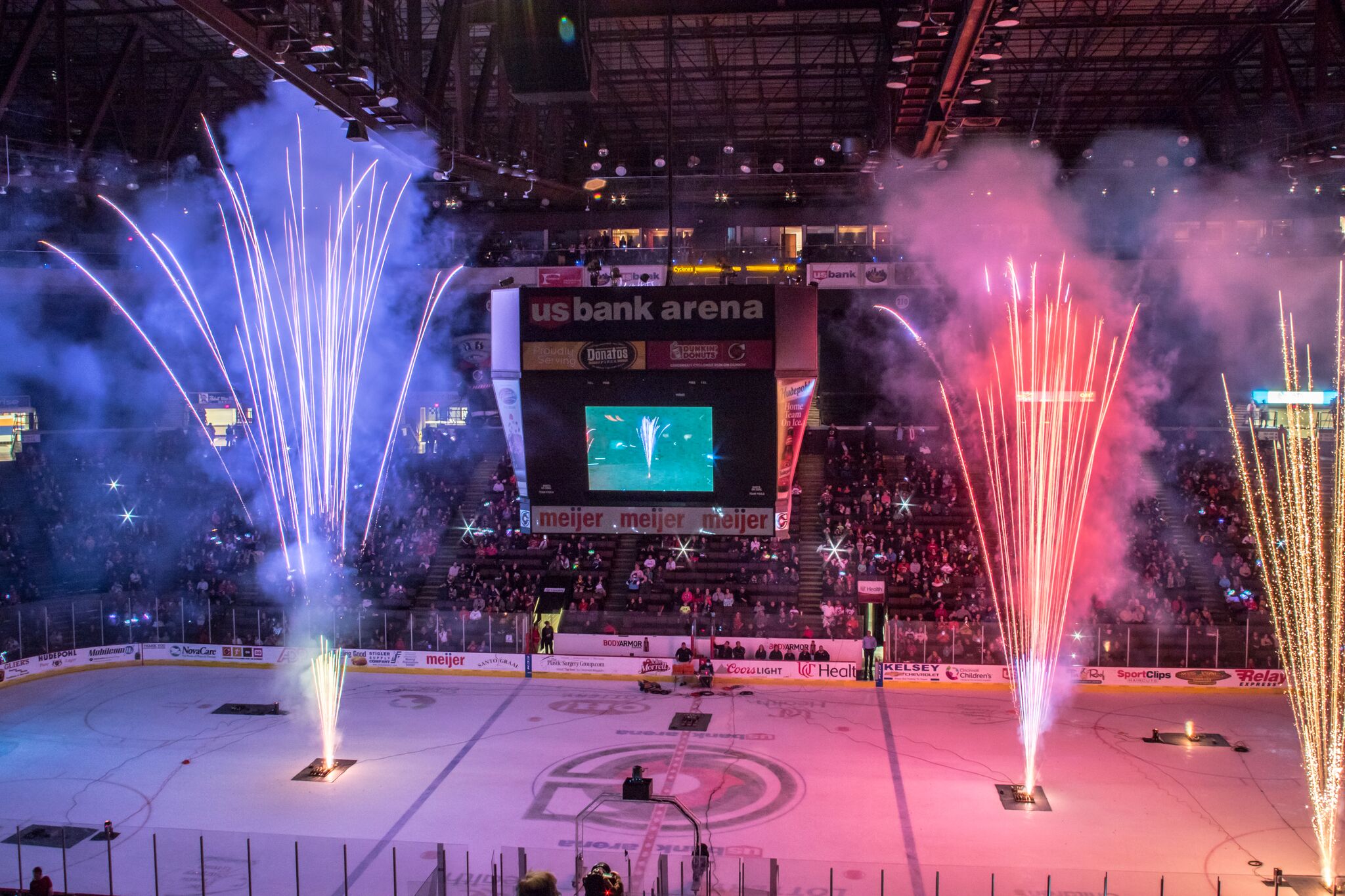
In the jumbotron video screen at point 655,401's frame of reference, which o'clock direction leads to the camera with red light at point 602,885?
The camera with red light is roughly at 12 o'clock from the jumbotron video screen.

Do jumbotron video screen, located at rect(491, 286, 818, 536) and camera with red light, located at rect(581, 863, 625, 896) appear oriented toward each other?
yes

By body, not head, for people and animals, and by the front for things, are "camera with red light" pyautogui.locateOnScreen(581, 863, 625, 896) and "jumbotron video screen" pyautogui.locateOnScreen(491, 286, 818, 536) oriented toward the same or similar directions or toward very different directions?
very different directions

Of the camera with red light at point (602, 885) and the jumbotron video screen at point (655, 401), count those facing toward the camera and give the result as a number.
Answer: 1

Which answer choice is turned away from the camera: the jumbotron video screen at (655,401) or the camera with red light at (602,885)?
the camera with red light

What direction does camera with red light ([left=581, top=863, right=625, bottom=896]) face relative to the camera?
away from the camera

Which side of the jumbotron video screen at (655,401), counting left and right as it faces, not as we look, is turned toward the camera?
front

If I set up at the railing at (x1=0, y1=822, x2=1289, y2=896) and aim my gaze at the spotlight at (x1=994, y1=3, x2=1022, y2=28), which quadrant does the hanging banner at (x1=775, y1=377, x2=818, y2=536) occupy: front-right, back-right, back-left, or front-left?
front-left
